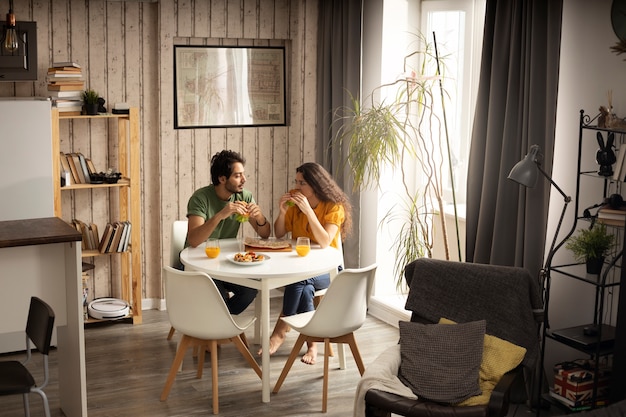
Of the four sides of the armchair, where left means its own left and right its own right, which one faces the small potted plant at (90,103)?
right

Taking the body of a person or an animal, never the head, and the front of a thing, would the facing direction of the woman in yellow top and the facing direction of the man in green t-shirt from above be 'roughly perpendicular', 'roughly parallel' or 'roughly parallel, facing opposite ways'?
roughly perpendicular

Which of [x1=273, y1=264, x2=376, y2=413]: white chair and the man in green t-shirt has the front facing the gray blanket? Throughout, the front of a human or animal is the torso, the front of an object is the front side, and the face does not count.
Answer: the man in green t-shirt

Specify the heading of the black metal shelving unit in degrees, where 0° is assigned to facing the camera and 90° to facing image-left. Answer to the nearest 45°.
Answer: approximately 45°

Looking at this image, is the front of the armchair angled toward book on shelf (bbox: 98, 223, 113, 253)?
no

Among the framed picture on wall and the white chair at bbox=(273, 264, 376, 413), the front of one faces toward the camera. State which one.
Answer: the framed picture on wall

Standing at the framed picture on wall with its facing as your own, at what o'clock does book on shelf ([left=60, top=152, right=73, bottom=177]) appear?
The book on shelf is roughly at 2 o'clock from the framed picture on wall.

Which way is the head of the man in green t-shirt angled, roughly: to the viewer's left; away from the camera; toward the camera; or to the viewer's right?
to the viewer's right

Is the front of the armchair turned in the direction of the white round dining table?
no

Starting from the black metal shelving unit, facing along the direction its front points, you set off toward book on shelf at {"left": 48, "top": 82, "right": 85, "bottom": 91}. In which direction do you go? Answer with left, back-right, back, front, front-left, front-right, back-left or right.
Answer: front-right

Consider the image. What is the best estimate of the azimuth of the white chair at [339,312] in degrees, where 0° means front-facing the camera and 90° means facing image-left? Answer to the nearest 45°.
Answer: approximately 135°

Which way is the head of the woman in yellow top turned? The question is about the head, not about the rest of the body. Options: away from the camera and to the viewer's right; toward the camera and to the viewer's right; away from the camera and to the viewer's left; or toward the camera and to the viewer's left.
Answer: toward the camera and to the viewer's left

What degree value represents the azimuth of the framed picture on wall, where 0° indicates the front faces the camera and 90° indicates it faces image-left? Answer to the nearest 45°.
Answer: approximately 0°

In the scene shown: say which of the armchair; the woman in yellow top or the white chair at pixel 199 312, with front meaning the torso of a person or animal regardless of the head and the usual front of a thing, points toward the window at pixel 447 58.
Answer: the white chair

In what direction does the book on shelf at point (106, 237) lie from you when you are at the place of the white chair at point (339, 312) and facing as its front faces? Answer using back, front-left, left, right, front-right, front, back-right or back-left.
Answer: front

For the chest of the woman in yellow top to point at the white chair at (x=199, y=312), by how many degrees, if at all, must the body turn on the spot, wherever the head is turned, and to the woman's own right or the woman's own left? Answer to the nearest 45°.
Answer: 0° — they already face it

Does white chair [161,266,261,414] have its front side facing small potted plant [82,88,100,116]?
no

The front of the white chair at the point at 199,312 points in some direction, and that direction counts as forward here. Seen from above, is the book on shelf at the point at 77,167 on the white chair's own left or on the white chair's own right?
on the white chair's own left

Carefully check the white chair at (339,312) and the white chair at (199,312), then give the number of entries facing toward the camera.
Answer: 0

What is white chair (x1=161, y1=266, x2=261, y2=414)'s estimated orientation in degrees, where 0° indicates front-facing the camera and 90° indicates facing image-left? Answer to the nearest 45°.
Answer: approximately 225°
